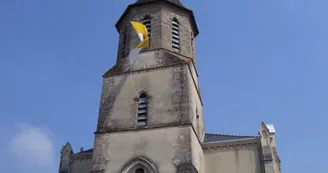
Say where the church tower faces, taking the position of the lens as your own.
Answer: facing the viewer
